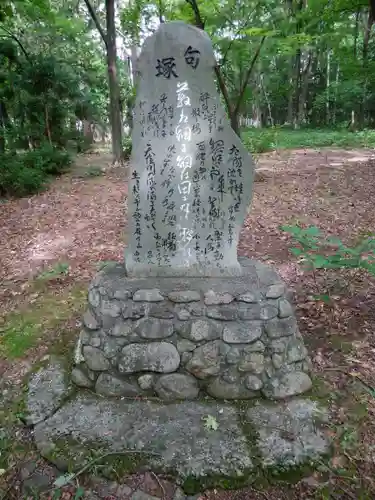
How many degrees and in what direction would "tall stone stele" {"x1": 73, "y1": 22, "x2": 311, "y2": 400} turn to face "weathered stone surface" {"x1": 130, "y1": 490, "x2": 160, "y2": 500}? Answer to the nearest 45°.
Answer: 0° — it already faces it

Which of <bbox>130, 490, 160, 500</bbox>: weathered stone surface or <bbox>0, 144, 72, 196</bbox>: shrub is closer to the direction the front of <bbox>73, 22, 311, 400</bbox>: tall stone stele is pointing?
the weathered stone surface

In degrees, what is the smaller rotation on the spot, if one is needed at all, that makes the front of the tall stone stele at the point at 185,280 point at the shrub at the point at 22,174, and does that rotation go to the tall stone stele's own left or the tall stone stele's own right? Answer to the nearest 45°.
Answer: approximately 135° to the tall stone stele's own right

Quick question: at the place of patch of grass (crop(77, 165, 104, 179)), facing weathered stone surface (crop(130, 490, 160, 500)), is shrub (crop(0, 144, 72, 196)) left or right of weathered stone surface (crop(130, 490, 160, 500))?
right

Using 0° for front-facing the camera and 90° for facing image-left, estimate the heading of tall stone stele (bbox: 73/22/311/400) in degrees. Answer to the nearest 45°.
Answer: approximately 0°

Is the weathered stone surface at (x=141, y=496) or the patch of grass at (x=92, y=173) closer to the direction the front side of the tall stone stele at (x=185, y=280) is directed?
the weathered stone surface

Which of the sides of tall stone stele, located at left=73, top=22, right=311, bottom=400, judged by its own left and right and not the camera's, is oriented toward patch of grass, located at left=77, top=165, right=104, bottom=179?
back
